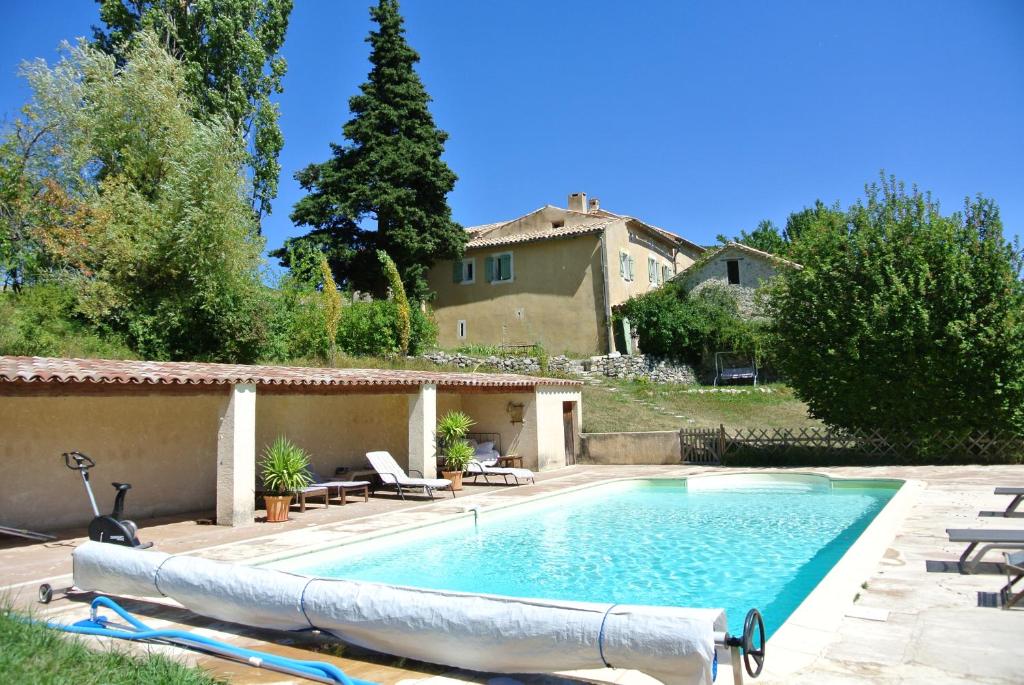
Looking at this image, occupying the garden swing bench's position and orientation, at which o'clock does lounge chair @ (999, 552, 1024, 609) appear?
The lounge chair is roughly at 12 o'clock from the garden swing bench.

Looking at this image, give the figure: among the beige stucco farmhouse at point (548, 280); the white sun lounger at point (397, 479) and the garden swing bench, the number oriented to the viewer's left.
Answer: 0

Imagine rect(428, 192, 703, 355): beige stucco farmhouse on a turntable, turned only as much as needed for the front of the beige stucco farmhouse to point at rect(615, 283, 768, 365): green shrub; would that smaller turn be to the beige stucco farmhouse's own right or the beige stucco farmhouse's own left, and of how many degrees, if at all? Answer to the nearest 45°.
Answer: approximately 45° to the beige stucco farmhouse's own left

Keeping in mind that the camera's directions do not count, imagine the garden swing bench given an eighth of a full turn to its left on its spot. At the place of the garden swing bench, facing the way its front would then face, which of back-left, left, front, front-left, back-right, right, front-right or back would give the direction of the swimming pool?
front-right

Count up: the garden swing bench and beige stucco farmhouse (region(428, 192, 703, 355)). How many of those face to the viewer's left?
0

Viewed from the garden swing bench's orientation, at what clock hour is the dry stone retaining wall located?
The dry stone retaining wall is roughly at 2 o'clock from the garden swing bench.

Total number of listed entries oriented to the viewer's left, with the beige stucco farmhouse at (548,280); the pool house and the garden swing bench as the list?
0

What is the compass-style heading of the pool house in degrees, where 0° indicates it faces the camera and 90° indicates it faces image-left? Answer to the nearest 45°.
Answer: approximately 315°

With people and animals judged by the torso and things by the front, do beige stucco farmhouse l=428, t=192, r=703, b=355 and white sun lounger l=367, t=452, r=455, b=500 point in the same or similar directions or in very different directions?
same or similar directions

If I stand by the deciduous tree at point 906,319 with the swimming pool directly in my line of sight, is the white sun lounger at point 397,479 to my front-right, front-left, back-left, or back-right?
front-right

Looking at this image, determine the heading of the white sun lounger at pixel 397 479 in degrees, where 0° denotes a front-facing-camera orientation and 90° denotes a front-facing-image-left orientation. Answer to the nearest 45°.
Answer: approximately 315°

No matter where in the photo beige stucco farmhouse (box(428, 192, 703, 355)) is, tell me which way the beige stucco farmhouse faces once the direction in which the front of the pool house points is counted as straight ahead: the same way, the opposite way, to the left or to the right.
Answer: the same way

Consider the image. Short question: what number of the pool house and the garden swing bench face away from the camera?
0

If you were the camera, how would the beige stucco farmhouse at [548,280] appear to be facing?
facing the viewer and to the right of the viewer

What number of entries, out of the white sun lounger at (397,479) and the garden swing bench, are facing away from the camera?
0

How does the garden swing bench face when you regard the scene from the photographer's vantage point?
facing the viewer

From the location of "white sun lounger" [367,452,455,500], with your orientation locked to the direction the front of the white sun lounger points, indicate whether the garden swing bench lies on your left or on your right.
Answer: on your left
